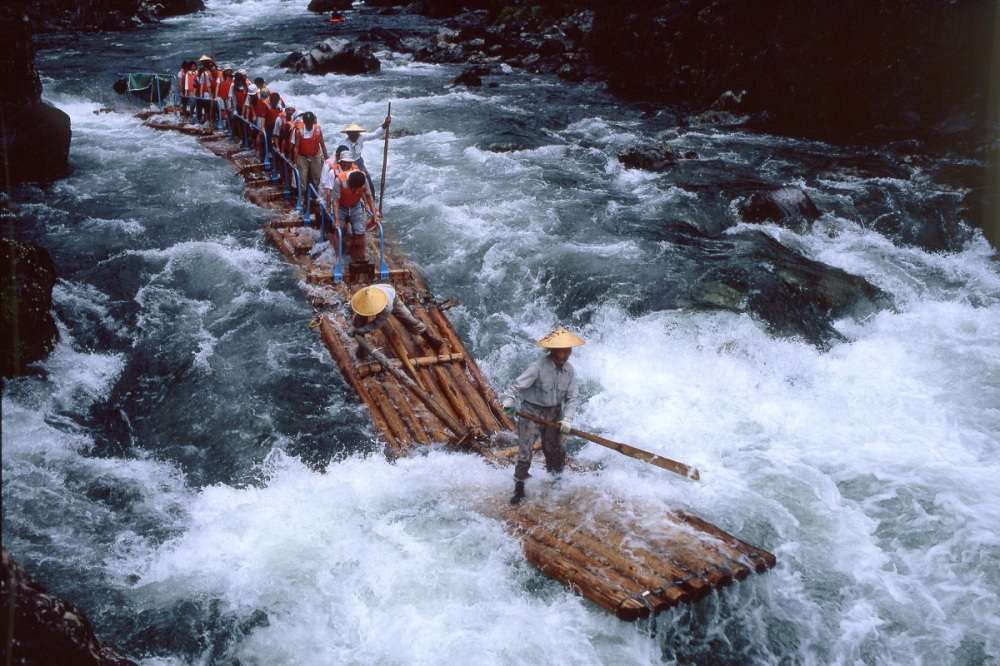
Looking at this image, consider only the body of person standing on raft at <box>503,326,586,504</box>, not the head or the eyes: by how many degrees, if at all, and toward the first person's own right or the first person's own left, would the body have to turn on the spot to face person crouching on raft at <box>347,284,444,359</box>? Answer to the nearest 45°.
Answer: approximately 135° to the first person's own right

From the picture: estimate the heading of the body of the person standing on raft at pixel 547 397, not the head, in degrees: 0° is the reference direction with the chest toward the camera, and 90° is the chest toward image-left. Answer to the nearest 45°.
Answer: approximately 0°

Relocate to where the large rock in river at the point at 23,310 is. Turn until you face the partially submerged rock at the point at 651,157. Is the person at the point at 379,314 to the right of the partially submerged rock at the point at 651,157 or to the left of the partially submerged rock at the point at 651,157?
right

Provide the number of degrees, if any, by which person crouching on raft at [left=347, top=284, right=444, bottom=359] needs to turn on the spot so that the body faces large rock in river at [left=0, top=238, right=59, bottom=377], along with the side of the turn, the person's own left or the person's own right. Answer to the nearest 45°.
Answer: approximately 45° to the person's own right

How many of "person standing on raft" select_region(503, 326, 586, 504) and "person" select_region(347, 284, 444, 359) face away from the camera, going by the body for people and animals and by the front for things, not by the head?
0

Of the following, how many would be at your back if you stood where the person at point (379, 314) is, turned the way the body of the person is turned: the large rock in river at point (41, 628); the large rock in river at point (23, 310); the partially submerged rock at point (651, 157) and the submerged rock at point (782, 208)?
2

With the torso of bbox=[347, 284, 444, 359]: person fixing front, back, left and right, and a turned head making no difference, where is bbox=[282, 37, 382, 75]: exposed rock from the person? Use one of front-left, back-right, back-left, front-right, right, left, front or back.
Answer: back-right

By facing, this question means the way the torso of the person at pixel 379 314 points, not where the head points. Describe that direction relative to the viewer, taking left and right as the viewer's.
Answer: facing the viewer and to the left of the viewer

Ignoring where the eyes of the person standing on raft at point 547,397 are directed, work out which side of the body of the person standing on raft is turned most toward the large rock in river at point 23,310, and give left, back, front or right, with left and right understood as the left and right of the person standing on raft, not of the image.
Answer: right

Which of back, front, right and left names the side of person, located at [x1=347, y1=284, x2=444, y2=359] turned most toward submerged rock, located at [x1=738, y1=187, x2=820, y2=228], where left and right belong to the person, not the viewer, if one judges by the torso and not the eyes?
back

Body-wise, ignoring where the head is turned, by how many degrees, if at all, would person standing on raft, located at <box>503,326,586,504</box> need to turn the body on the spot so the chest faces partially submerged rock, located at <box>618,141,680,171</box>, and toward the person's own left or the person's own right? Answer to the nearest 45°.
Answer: approximately 180°

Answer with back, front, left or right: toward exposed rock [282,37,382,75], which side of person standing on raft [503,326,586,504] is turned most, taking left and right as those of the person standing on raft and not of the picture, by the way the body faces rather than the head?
back
